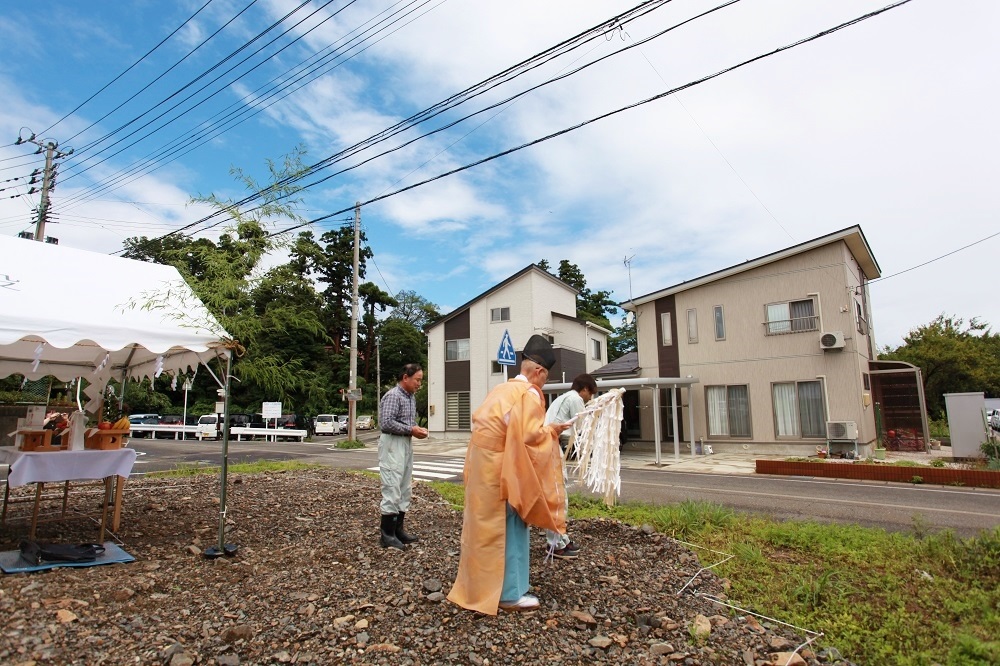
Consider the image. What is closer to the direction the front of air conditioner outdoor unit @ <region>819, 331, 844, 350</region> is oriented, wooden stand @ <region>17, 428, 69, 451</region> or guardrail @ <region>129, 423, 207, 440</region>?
the wooden stand

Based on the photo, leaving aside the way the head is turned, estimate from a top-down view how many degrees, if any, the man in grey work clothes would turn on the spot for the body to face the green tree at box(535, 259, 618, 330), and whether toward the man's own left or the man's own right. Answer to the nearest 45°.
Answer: approximately 90° to the man's own left

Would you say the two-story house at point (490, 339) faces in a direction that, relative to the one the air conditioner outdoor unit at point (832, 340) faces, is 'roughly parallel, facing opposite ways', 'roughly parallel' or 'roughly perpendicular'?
roughly parallel

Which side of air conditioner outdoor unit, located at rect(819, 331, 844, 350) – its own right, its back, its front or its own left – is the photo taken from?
front

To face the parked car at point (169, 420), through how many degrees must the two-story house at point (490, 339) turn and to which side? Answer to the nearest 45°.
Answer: approximately 45° to its right

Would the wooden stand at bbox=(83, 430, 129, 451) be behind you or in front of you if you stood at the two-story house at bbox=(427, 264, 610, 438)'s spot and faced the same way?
in front

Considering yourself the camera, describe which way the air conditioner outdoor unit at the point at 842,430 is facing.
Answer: facing the viewer

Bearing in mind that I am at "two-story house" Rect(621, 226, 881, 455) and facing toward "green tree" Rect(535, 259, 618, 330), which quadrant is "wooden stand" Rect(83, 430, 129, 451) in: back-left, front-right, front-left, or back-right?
back-left

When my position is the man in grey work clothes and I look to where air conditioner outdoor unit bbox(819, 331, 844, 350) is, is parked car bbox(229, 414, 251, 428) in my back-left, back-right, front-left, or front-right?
front-left

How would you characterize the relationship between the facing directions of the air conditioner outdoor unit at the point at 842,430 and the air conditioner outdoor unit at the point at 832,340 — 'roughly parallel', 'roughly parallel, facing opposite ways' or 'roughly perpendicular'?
roughly parallel

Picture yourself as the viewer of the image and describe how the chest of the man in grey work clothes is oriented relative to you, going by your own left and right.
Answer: facing to the right of the viewer

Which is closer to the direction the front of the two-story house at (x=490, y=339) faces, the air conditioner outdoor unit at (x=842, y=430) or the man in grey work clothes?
the man in grey work clothes

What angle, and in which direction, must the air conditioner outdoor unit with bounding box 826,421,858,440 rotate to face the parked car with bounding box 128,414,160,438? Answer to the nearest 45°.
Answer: approximately 90° to its right

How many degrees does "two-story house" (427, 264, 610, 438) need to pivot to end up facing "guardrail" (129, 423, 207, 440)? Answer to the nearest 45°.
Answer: approximately 45° to its right

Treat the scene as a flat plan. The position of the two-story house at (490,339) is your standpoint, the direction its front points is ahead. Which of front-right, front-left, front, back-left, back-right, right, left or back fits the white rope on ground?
front-left

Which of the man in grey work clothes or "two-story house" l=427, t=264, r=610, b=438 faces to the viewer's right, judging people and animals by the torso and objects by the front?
the man in grey work clothes

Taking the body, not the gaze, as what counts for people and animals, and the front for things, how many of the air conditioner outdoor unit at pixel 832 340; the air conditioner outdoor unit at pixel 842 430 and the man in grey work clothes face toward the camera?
2

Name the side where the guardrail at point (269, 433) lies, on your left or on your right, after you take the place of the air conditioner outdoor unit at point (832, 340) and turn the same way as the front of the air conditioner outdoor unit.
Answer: on your right

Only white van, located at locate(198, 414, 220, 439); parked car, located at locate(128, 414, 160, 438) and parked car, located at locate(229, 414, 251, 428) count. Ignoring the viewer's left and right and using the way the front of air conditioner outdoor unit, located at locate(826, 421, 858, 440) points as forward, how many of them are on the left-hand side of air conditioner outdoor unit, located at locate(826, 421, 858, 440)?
0

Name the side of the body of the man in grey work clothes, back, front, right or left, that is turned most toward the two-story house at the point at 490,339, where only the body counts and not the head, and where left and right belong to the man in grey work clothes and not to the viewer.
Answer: left
